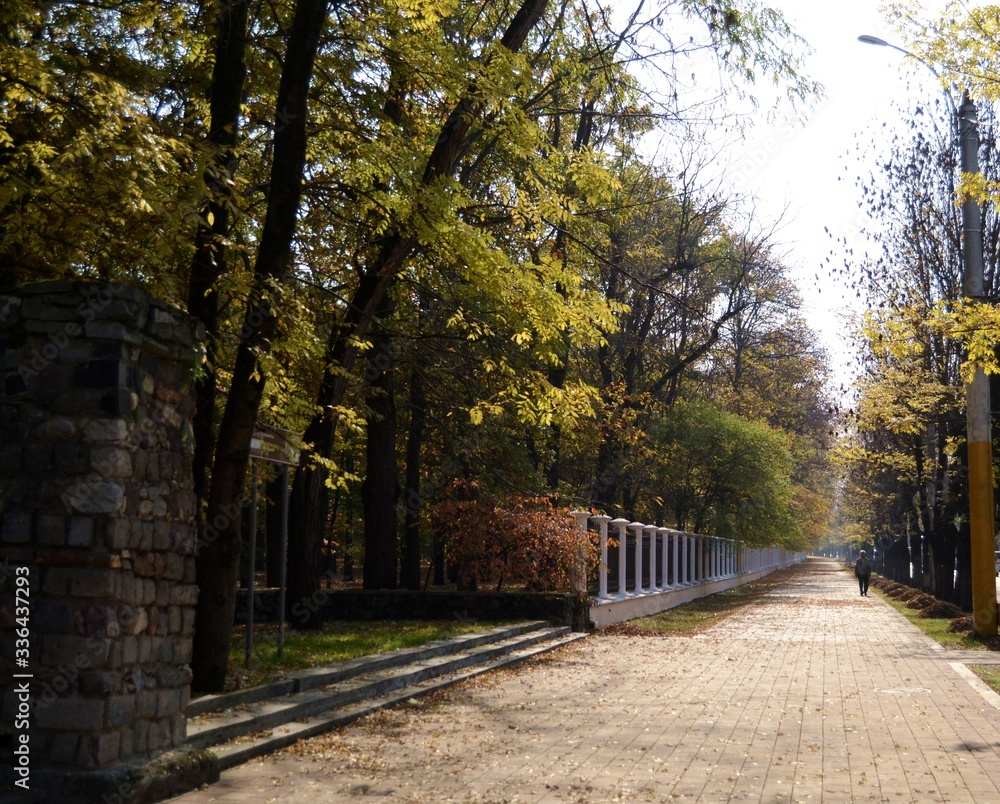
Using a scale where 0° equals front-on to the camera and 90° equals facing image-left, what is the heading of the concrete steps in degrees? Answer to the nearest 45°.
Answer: approximately 315°

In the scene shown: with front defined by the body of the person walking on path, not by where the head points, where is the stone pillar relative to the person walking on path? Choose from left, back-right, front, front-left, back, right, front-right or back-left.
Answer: front

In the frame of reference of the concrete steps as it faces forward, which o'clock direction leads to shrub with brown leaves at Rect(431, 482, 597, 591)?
The shrub with brown leaves is roughly at 8 o'clock from the concrete steps.

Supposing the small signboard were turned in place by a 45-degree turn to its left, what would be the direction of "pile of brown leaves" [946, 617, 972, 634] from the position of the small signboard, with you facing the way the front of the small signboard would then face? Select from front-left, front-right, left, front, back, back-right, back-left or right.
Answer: front-left

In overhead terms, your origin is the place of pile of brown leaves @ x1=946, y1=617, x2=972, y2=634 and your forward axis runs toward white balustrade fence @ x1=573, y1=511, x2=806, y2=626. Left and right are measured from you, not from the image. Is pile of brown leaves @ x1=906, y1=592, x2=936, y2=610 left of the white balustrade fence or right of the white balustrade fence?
right
